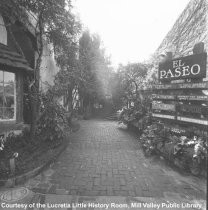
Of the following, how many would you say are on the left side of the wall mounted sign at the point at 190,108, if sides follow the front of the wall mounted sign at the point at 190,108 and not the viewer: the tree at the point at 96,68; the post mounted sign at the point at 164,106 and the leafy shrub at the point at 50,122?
0

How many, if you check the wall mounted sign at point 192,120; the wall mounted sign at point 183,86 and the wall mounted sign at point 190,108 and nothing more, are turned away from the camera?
0

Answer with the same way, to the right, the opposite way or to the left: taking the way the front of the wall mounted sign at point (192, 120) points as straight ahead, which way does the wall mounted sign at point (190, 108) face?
the same way

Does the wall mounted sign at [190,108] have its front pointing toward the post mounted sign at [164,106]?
no

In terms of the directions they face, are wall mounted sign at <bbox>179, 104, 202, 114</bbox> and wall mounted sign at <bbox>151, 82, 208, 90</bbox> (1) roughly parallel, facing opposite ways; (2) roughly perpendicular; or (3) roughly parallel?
roughly parallel

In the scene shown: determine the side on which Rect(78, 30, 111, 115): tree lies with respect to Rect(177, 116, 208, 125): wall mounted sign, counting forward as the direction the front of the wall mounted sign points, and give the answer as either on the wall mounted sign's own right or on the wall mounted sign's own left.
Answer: on the wall mounted sign's own right

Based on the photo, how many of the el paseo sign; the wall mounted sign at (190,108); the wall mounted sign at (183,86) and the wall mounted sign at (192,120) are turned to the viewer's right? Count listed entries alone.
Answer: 0

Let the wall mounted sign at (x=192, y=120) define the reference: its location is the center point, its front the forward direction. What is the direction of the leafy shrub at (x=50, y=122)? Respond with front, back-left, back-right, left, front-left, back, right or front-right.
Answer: front-right

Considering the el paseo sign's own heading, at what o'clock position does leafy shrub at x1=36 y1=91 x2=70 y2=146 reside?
The leafy shrub is roughly at 1 o'clock from the el paseo sign.

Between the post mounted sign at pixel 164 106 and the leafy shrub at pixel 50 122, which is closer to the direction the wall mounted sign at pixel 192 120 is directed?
the leafy shrub

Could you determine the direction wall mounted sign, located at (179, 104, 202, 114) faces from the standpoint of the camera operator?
facing the viewer and to the left of the viewer

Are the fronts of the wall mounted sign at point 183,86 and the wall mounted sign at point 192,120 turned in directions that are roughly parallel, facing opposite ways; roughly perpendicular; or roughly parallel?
roughly parallel

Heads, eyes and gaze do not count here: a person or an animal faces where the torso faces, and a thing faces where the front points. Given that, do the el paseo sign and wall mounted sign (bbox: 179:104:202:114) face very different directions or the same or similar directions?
same or similar directions

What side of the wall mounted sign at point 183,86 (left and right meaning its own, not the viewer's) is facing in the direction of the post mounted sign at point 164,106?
right

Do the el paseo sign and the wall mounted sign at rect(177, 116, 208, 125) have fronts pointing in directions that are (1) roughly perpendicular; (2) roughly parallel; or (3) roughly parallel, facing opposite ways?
roughly parallel
